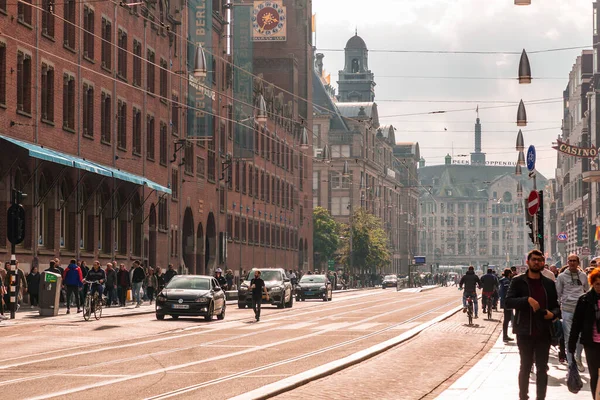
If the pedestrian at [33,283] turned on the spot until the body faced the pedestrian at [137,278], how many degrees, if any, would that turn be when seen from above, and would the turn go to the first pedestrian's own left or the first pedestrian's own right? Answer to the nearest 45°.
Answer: approximately 135° to the first pedestrian's own left

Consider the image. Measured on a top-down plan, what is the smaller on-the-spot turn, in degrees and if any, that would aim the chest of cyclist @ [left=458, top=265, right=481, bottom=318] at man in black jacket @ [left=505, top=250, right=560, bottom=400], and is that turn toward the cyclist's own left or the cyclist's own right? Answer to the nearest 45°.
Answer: approximately 180°

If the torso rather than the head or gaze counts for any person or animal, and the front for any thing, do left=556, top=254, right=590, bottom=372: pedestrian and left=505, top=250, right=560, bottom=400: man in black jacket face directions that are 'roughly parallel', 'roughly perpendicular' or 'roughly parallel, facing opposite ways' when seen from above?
roughly parallel

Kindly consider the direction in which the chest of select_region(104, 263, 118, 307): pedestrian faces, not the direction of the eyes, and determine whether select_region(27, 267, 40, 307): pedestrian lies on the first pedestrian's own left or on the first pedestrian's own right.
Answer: on the first pedestrian's own right

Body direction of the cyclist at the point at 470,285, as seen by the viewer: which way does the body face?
away from the camera

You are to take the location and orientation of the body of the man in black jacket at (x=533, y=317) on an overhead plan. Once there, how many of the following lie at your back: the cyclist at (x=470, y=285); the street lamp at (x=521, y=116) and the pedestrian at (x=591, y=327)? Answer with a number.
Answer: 2

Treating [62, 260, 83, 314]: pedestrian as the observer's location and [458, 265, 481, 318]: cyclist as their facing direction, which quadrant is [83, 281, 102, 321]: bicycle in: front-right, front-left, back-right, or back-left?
front-right

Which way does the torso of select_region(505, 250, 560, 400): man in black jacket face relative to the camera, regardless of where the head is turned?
toward the camera

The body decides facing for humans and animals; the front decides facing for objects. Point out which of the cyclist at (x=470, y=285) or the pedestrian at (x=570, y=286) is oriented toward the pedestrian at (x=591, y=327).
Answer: the pedestrian at (x=570, y=286)

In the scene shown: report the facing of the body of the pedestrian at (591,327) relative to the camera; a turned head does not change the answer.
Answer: toward the camera

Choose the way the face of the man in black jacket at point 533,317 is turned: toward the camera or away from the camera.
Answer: toward the camera

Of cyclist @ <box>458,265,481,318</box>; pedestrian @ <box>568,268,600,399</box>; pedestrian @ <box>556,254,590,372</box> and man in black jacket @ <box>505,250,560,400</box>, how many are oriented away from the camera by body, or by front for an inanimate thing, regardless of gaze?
1
